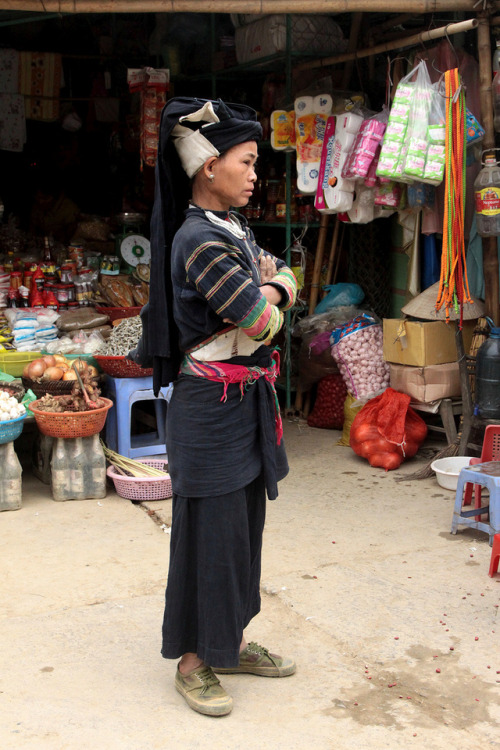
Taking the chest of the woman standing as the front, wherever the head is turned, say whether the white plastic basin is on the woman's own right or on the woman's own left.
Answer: on the woman's own left

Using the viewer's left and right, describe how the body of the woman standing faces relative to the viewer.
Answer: facing to the right of the viewer

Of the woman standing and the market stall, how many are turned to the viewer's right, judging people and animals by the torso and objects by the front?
1

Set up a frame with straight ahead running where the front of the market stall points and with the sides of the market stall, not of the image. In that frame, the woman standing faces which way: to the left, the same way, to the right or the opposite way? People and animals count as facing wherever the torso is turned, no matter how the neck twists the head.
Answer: to the left

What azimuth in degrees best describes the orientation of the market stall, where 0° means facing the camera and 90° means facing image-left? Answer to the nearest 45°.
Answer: approximately 0°

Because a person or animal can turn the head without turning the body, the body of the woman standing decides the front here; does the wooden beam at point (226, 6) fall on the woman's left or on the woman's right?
on the woman's left

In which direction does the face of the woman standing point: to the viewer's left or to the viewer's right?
to the viewer's right

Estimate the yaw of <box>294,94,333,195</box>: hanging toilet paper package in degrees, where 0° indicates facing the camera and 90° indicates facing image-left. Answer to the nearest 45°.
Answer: approximately 0°
